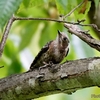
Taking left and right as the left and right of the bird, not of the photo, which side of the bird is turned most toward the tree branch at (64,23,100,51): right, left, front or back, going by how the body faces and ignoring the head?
front

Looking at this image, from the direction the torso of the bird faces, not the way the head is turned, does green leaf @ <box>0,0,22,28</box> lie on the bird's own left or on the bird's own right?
on the bird's own right

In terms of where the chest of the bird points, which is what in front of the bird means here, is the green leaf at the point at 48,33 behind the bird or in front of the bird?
behind

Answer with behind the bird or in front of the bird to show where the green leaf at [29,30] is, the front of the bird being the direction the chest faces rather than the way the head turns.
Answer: behind

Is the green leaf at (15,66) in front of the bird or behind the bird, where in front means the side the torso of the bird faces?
behind

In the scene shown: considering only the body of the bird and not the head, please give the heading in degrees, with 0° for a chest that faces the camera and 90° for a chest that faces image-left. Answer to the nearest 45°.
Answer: approximately 315°
